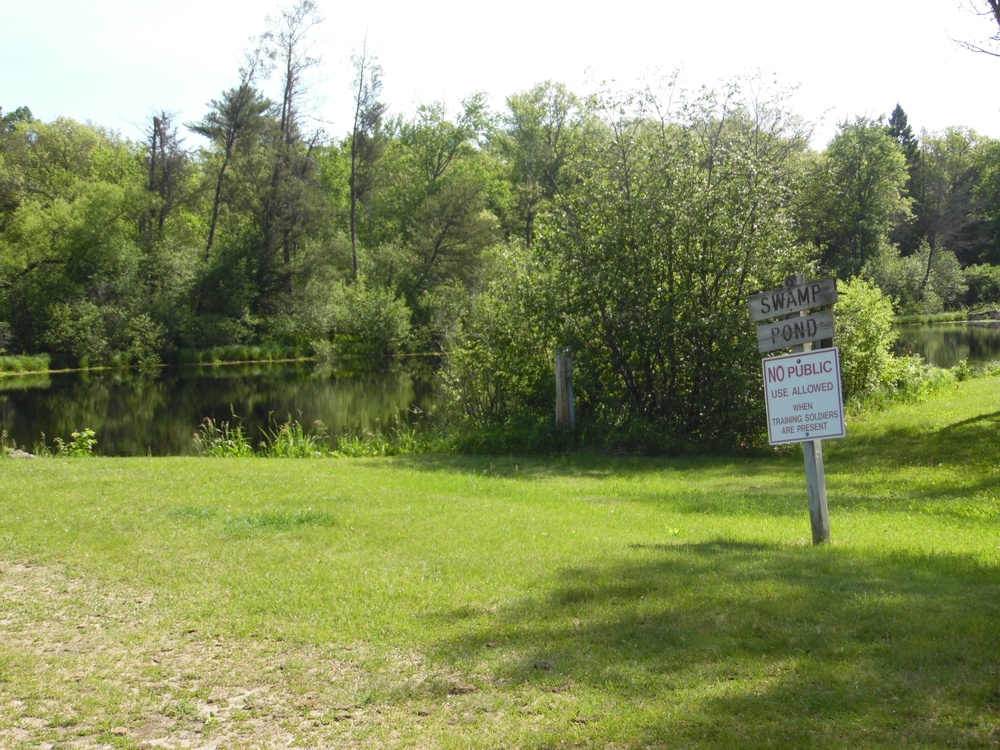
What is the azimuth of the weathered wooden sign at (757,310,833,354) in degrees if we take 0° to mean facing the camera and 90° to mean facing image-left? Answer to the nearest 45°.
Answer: approximately 0°

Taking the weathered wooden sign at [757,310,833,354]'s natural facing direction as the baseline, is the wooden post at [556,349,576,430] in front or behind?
behind

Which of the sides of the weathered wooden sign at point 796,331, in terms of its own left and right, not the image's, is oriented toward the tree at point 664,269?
back

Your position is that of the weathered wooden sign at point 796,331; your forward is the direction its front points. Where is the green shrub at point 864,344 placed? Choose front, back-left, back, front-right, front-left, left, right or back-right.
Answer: back
